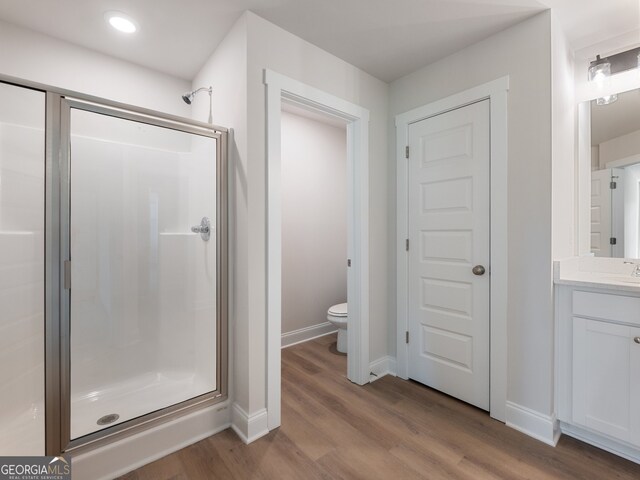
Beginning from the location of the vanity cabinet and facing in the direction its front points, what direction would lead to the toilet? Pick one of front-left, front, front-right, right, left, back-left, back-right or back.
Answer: front-right

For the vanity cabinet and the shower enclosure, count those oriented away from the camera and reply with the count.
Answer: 0

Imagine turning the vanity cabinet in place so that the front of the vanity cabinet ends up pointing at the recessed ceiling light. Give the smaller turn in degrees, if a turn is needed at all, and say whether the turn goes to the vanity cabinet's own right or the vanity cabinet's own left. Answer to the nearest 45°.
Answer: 0° — it already faces it

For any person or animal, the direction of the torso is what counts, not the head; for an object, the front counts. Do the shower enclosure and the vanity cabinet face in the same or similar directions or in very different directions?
very different directions

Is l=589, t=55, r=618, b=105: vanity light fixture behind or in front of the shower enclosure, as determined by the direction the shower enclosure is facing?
in front
